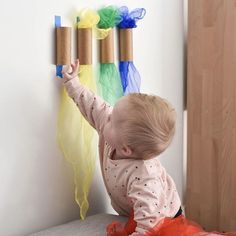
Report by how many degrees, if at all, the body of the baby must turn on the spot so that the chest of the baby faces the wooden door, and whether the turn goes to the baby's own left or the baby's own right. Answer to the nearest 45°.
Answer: approximately 135° to the baby's own right

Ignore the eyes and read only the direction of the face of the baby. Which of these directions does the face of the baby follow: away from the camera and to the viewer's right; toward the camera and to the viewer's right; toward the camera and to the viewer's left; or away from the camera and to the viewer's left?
away from the camera and to the viewer's left

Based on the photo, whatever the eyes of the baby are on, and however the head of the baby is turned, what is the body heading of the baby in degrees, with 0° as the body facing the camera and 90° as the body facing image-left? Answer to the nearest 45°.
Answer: approximately 90°
